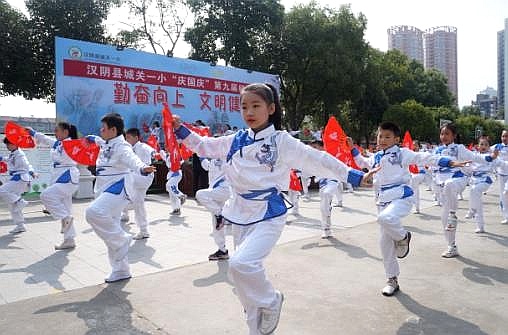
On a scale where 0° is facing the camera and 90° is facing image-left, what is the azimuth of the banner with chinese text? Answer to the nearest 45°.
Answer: approximately 315°

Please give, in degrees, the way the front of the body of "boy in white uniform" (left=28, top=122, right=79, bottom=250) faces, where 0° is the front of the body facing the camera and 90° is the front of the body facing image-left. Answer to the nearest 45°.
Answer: approximately 90°

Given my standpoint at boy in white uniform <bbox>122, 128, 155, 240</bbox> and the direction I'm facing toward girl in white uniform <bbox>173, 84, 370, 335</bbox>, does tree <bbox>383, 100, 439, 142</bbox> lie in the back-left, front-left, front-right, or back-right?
back-left

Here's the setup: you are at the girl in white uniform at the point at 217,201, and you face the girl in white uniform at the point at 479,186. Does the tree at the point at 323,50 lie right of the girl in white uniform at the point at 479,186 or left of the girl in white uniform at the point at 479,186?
left

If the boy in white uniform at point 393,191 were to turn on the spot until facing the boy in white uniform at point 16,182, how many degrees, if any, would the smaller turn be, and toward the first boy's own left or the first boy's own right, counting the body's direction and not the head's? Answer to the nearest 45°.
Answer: approximately 45° to the first boy's own right
